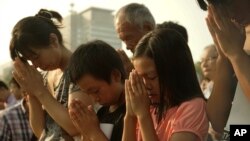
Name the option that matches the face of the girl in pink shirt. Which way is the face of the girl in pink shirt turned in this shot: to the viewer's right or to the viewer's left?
to the viewer's left

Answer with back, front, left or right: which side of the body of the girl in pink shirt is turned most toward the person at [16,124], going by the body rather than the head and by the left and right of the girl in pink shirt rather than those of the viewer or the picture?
right

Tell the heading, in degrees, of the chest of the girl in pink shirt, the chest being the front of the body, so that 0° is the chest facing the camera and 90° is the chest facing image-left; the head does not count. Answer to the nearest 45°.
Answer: approximately 45°
